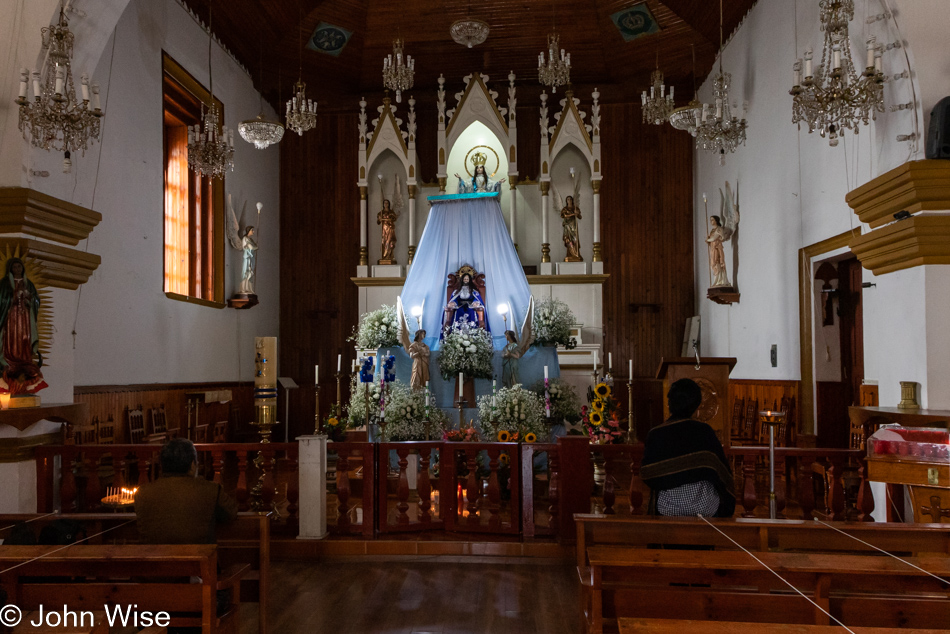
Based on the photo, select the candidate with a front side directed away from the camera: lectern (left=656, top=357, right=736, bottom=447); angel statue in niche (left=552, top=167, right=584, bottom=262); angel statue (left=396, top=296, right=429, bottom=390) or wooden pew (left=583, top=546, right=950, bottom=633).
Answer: the wooden pew

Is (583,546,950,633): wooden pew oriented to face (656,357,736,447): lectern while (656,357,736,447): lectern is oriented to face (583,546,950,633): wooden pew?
yes

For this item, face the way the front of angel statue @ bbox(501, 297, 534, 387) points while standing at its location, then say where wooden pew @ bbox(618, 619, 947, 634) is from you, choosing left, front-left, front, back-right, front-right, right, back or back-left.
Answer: front-left

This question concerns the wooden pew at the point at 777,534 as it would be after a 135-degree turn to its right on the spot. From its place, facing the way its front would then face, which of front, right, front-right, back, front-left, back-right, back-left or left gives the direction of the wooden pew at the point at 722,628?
front-right

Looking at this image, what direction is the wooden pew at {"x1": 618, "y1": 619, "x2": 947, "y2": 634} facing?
away from the camera

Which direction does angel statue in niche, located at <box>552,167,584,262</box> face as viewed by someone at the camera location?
facing the viewer

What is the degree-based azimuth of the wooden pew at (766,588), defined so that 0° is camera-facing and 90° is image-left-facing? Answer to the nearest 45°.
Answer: approximately 180°

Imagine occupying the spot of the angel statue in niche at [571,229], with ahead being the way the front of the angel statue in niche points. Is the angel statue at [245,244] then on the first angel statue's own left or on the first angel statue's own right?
on the first angel statue's own right

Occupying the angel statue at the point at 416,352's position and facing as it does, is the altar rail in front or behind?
in front

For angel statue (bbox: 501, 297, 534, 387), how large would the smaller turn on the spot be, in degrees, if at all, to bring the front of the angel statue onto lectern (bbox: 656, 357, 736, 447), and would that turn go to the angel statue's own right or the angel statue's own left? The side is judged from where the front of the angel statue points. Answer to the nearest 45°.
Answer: approximately 90° to the angel statue's own left

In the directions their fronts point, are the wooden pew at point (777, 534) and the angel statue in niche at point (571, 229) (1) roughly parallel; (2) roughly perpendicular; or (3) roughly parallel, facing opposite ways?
roughly parallel, facing opposite ways

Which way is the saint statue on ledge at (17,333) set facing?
toward the camera

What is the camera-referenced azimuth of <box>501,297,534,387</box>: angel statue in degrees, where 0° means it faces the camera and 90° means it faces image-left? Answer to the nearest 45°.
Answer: approximately 45°

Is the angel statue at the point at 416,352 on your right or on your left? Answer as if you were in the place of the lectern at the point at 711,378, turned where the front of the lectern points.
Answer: on your right

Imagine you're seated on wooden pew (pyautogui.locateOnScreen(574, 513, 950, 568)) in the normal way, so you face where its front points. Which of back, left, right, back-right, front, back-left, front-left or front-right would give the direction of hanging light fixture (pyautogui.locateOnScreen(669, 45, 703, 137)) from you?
front

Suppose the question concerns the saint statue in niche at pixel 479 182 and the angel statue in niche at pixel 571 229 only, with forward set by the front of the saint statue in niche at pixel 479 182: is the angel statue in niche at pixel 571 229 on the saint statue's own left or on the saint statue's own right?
on the saint statue's own left

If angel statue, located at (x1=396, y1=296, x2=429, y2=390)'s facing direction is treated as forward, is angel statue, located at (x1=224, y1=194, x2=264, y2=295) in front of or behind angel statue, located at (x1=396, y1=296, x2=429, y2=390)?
behind
